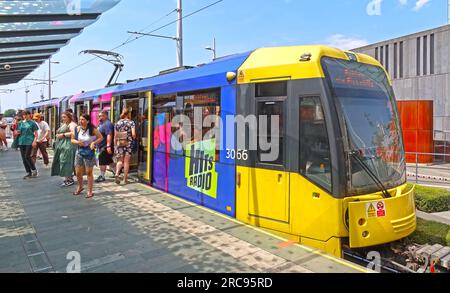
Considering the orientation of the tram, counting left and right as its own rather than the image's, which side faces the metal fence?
left

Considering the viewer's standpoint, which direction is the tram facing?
facing the viewer and to the right of the viewer

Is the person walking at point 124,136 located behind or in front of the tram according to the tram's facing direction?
behind

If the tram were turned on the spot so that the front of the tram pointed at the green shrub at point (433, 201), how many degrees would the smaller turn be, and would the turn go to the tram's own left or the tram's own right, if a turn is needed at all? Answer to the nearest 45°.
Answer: approximately 90° to the tram's own left

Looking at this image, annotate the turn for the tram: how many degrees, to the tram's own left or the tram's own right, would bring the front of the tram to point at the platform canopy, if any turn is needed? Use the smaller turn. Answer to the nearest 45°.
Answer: approximately 180°

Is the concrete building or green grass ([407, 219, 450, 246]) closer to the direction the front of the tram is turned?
the green grass
